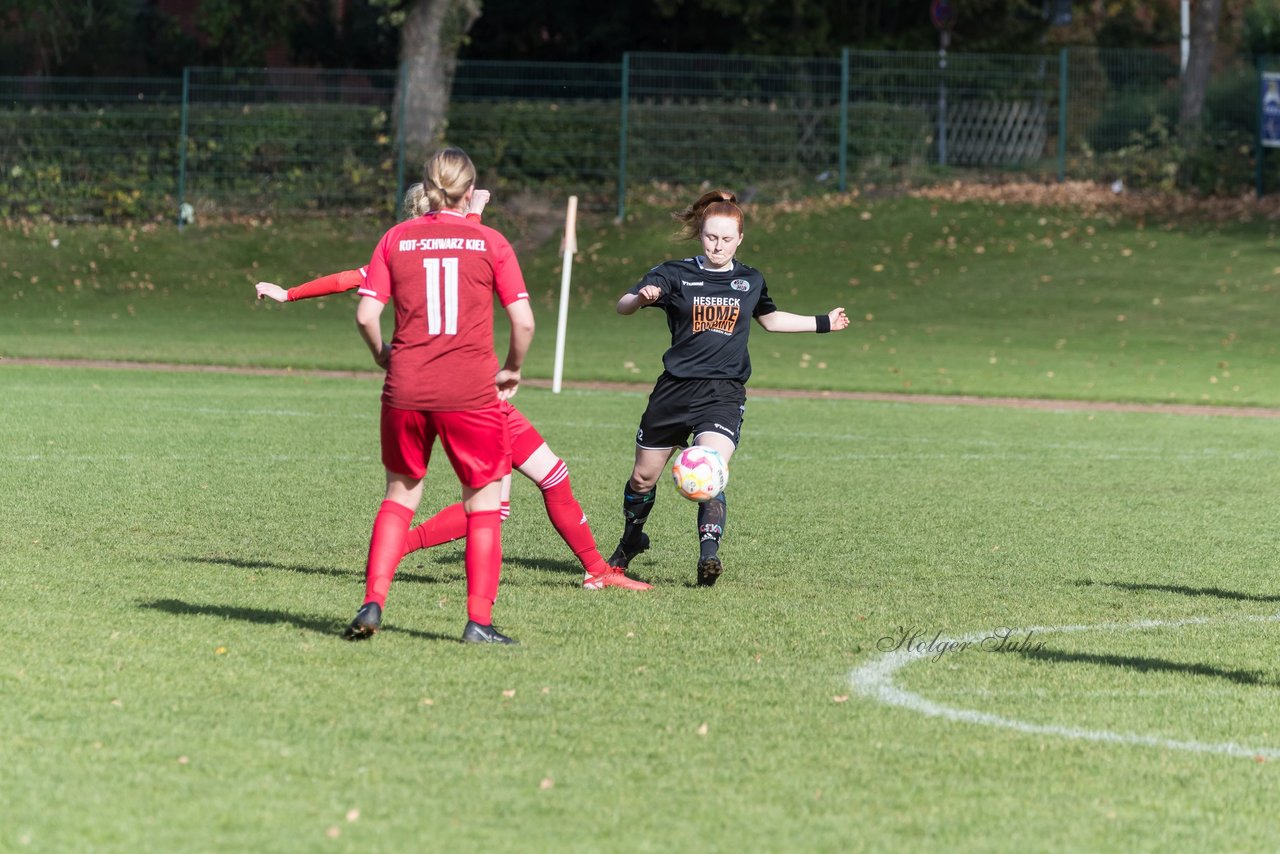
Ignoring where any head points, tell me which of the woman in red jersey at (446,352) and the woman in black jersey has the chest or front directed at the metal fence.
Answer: the woman in red jersey

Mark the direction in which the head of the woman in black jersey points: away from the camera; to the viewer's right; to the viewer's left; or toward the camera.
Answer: toward the camera

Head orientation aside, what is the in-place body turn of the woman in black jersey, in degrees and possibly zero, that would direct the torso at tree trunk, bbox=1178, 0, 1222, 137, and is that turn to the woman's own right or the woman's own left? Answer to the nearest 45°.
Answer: approximately 180°

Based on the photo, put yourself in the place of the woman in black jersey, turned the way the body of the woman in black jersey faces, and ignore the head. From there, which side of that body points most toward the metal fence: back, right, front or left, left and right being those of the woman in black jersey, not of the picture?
back

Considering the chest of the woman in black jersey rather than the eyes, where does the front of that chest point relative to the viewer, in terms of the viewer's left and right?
facing the viewer

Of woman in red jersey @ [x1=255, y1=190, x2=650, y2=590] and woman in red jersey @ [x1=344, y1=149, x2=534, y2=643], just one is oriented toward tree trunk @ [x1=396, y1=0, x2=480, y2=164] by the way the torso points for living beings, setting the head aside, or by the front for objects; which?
woman in red jersey @ [x1=344, y1=149, x2=534, y2=643]

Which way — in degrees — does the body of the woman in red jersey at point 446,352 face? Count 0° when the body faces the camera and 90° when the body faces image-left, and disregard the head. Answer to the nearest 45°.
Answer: approximately 180°
